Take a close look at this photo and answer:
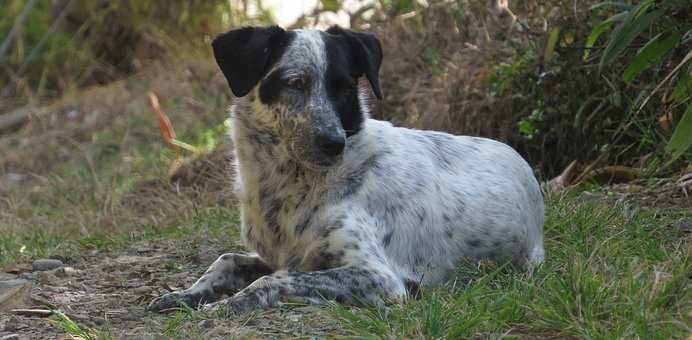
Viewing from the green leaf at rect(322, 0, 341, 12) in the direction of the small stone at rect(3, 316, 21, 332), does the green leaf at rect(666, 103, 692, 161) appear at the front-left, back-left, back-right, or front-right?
front-left

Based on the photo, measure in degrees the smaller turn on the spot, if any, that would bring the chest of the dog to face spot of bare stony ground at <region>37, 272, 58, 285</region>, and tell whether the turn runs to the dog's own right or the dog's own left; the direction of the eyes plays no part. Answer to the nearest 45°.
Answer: approximately 45° to the dog's own right

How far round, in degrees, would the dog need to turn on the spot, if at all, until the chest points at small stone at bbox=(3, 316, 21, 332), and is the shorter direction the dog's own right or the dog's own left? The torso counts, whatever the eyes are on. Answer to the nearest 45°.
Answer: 0° — it already faces it

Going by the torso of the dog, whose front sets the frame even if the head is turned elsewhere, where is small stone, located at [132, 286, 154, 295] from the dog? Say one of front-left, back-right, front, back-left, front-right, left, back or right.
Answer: front-right

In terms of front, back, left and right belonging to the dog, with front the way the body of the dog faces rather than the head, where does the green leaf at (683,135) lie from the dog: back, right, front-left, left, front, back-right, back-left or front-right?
back-left

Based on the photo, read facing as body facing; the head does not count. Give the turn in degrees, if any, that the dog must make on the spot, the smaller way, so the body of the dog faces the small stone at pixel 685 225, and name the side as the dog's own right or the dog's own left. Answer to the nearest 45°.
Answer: approximately 135° to the dog's own left

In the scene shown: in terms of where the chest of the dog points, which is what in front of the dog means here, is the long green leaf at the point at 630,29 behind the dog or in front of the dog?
behind

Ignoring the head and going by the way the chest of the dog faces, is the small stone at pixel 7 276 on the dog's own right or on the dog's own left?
on the dog's own right

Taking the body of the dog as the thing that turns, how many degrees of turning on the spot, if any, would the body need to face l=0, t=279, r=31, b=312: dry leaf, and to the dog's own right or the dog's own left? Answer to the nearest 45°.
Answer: approximately 45° to the dog's own right

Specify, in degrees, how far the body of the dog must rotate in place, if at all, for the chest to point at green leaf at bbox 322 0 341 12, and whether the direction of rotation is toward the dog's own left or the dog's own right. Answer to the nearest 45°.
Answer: approximately 135° to the dog's own right
